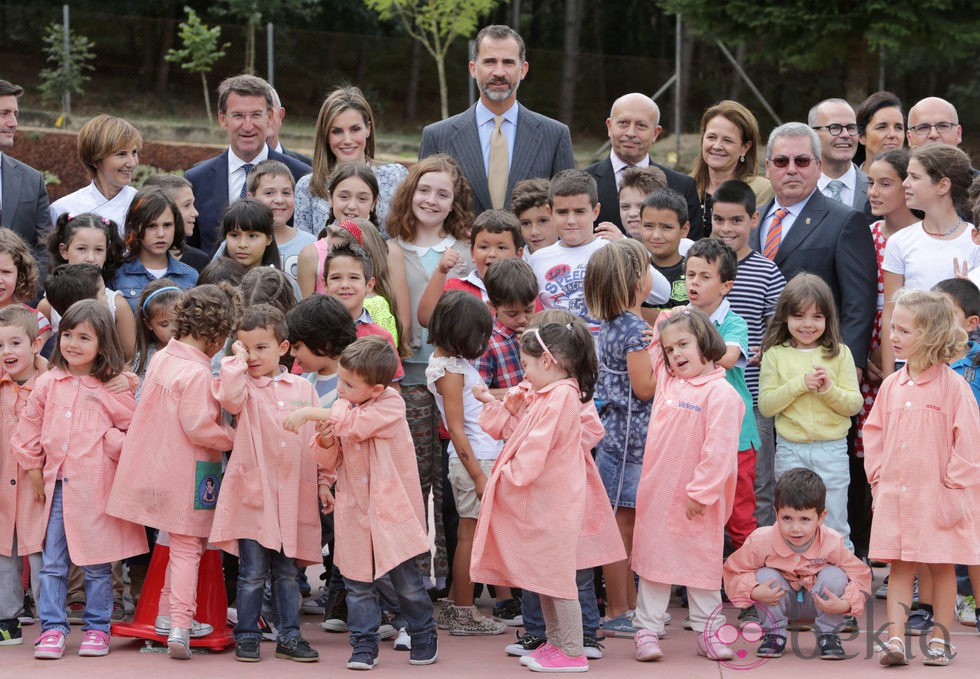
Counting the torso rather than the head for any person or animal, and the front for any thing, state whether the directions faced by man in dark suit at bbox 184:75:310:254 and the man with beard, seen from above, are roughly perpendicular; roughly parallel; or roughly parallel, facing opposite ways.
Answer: roughly parallel

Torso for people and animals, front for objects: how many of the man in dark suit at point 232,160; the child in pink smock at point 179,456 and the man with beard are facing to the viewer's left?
0

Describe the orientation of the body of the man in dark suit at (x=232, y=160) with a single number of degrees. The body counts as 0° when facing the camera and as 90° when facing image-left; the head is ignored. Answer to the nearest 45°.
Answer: approximately 0°

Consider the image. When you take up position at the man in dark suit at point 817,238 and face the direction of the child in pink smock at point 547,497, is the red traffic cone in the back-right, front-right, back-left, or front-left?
front-right

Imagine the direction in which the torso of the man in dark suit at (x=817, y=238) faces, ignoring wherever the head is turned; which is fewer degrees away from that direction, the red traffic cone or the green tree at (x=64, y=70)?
the red traffic cone

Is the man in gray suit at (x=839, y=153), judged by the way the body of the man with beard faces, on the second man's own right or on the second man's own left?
on the second man's own left

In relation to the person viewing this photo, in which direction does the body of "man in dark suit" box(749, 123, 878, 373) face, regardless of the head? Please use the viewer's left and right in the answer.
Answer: facing the viewer and to the left of the viewer

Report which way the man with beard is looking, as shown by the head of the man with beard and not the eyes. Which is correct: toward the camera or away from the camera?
toward the camera

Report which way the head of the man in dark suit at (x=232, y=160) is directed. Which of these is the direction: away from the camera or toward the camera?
toward the camera

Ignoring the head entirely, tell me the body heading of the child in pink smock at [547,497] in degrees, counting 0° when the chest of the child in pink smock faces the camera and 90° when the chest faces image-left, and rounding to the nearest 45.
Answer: approximately 90°

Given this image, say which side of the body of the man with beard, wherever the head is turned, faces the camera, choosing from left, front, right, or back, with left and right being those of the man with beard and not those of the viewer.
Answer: front

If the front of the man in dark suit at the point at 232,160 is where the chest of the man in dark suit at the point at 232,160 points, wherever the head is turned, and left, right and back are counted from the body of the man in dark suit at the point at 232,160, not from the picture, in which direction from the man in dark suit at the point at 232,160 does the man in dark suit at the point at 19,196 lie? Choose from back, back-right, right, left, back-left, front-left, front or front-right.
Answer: right

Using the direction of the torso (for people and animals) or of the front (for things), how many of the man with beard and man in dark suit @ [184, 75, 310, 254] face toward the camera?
2
